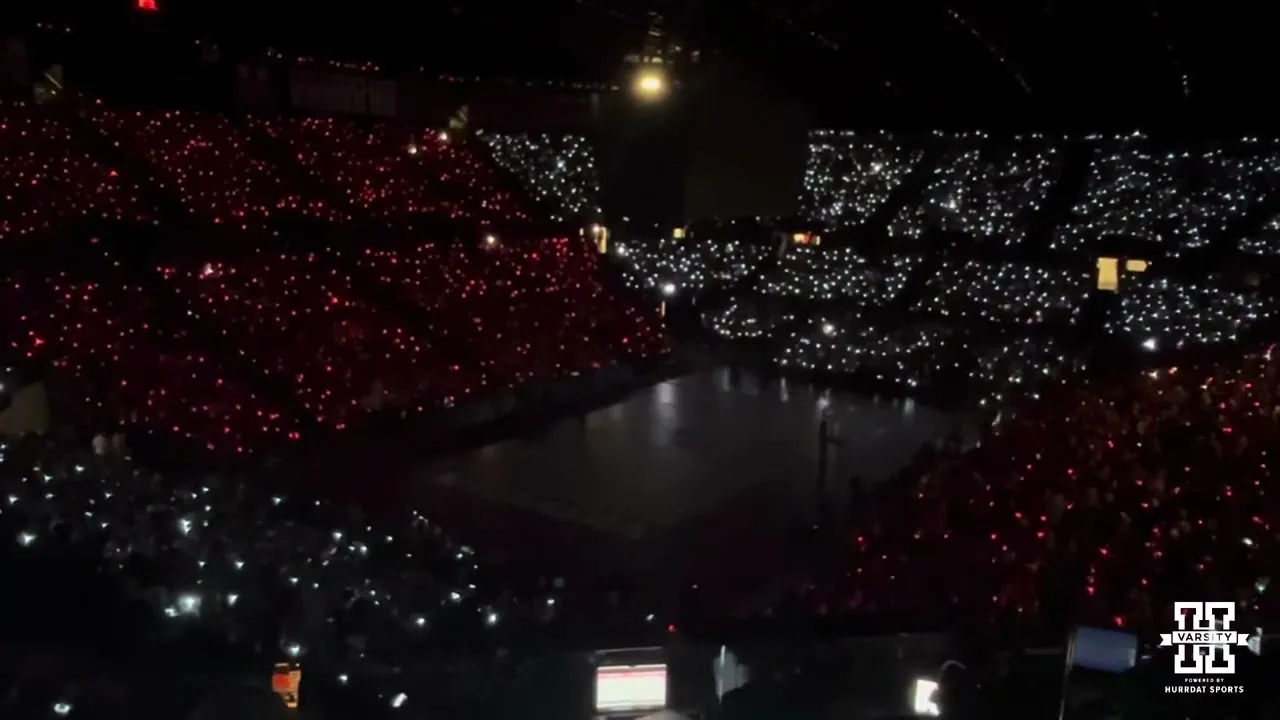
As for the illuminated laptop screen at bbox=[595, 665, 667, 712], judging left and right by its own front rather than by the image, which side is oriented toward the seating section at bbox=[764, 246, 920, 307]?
back

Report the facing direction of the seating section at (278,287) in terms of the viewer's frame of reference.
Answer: facing the viewer and to the right of the viewer

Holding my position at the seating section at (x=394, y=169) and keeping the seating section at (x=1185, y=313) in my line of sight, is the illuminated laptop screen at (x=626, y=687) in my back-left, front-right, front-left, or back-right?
front-right

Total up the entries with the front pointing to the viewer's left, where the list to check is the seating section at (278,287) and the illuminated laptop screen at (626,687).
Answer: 0

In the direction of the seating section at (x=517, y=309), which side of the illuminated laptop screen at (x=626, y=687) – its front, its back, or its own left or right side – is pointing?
back

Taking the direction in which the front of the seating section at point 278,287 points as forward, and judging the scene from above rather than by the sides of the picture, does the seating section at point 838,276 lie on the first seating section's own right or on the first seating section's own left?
on the first seating section's own left

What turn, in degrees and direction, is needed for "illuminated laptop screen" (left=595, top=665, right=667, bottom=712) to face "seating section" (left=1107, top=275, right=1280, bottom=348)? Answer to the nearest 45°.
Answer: approximately 135° to its left

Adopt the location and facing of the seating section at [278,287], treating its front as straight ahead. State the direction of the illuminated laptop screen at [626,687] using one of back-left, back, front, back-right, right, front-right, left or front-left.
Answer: front-right

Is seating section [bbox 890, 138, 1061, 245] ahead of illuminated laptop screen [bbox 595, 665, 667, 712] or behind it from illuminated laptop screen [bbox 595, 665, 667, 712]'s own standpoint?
behind

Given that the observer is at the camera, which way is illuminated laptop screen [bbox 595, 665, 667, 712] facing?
facing the viewer
